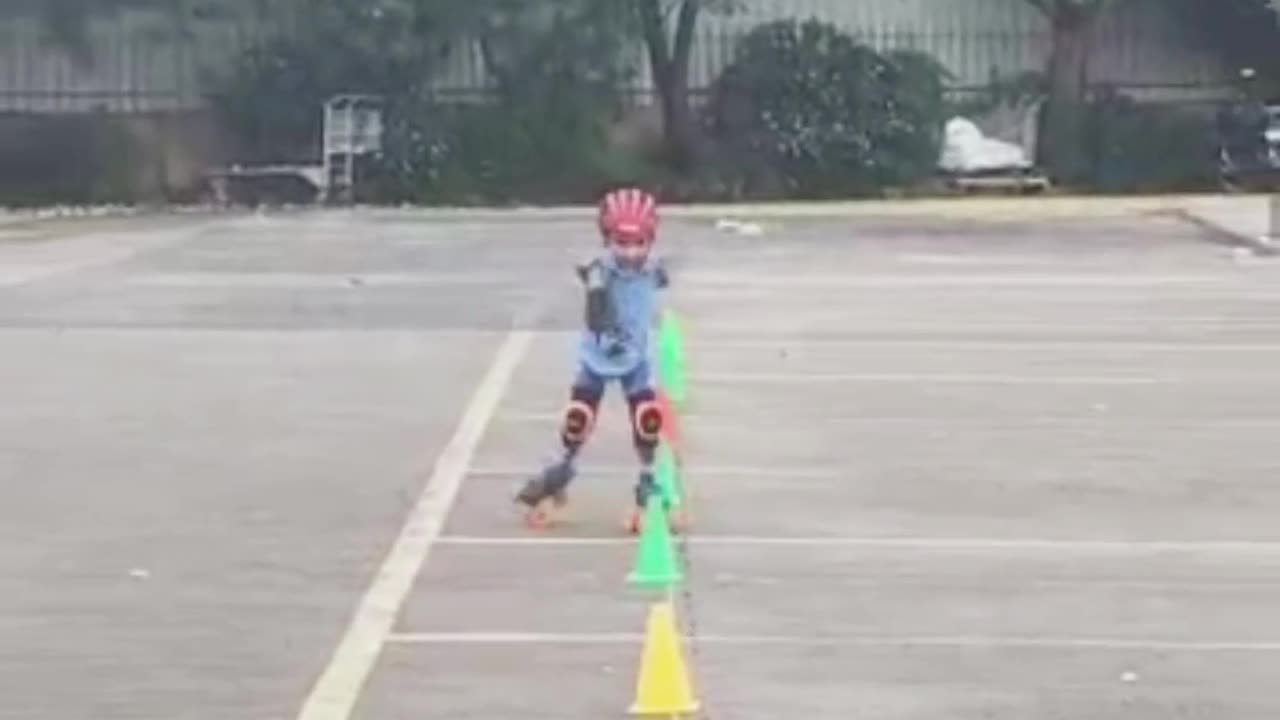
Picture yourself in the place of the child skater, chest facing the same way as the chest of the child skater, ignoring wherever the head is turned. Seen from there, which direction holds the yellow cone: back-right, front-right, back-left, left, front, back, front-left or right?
front

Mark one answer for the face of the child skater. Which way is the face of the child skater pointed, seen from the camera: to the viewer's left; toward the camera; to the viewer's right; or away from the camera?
toward the camera

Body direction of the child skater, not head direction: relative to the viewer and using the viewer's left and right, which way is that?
facing the viewer

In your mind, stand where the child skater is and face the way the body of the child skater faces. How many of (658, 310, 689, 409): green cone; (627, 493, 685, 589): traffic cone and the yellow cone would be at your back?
1

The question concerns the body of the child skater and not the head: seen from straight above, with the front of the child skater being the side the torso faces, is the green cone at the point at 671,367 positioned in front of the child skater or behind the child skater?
behind

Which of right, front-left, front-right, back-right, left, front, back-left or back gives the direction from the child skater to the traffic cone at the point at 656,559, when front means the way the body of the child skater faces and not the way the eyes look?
front
